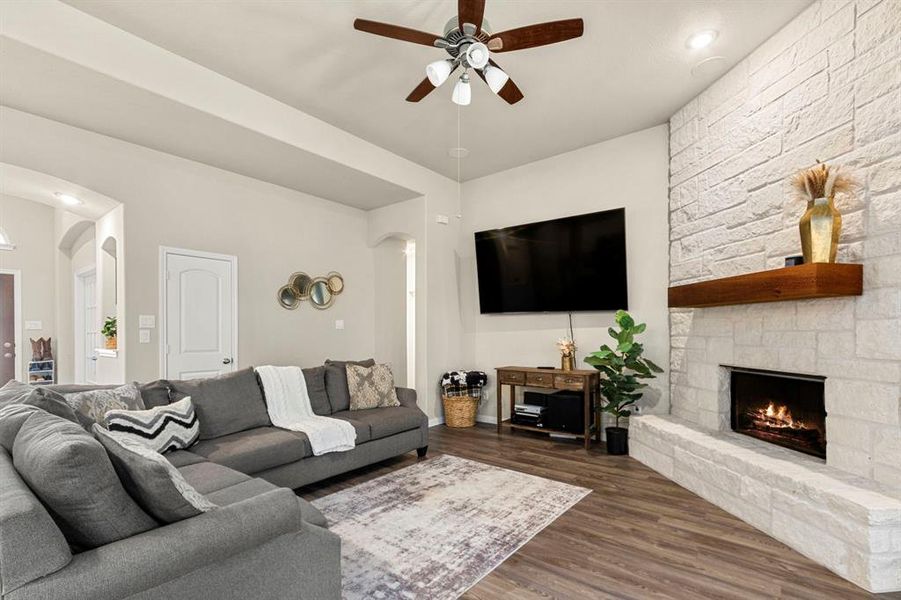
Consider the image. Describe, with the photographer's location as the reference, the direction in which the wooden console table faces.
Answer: facing the viewer and to the left of the viewer

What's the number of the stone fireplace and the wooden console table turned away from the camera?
0

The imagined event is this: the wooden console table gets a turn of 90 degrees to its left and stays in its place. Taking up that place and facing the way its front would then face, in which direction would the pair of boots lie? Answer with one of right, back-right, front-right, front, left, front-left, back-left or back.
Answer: back-right

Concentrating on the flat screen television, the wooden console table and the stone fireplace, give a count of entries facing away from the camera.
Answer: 0

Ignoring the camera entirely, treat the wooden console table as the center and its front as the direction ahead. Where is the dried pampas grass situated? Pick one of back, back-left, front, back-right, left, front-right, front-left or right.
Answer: left

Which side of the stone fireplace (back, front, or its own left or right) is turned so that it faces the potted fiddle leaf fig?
right

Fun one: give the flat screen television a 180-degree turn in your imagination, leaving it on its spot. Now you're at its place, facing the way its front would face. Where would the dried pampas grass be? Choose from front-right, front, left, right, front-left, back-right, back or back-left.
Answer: right

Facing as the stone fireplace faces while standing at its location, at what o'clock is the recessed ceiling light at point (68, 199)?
The recessed ceiling light is roughly at 1 o'clock from the stone fireplace.

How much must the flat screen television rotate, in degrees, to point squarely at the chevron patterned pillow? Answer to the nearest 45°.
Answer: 0° — it already faces it

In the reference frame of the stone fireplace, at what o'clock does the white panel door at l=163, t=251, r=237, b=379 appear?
The white panel door is roughly at 1 o'clock from the stone fireplace.

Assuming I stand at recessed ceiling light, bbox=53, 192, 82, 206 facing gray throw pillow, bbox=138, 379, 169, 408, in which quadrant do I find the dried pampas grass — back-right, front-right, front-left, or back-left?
front-left

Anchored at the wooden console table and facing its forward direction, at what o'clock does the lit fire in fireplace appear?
The lit fire in fireplace is roughly at 9 o'clock from the wooden console table.

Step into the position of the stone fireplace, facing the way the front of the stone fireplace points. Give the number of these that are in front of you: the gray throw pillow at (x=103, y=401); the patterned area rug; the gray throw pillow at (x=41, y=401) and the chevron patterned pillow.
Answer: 4

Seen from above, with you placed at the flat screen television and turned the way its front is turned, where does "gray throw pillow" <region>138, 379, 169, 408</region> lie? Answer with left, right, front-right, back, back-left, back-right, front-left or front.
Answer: front

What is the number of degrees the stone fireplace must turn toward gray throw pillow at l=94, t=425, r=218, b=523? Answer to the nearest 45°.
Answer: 0° — it already faces it

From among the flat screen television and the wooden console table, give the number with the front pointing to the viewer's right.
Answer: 0
